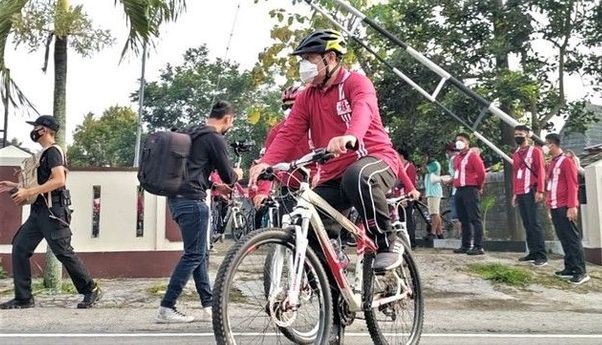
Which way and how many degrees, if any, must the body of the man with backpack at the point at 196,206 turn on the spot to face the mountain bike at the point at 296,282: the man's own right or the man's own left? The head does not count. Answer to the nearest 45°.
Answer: approximately 90° to the man's own right

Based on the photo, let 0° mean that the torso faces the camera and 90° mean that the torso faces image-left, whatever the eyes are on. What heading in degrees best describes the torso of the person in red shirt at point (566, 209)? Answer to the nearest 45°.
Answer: approximately 45°
